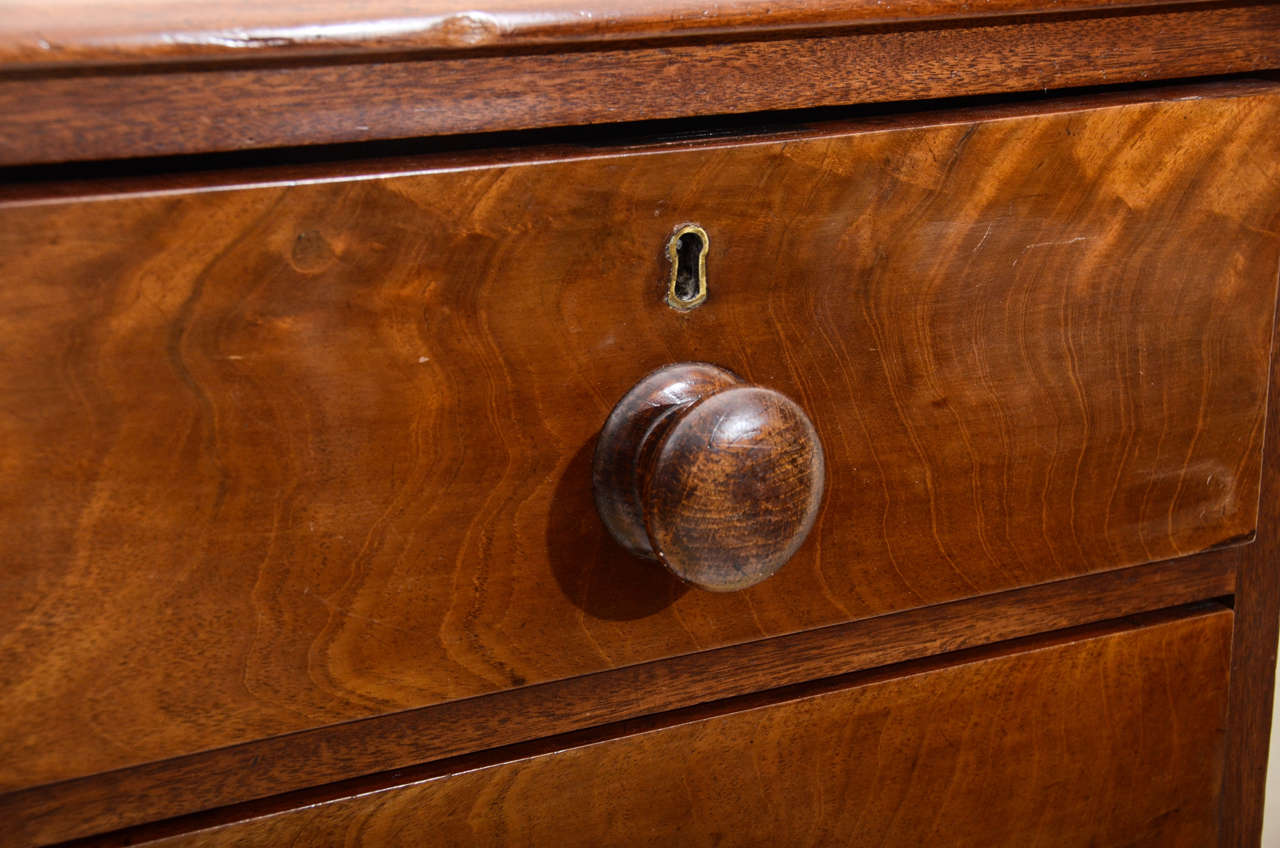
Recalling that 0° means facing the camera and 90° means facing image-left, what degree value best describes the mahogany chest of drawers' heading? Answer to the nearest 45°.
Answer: approximately 315°
